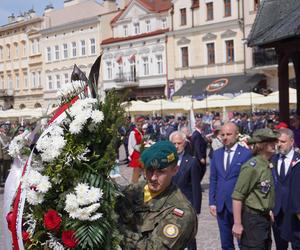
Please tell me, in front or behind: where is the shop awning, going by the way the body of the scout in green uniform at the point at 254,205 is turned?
behind

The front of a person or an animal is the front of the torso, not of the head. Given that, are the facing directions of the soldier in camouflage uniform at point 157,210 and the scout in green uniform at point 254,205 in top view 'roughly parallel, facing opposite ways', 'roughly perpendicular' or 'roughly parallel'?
roughly perpendicular

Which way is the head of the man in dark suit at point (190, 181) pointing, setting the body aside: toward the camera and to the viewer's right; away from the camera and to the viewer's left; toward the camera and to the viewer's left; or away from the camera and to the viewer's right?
toward the camera and to the viewer's left

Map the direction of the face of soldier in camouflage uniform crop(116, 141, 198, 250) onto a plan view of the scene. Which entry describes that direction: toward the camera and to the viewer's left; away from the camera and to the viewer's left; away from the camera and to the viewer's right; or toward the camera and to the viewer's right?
toward the camera and to the viewer's left

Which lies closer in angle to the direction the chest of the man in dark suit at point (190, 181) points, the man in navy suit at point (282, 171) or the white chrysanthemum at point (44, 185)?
the white chrysanthemum

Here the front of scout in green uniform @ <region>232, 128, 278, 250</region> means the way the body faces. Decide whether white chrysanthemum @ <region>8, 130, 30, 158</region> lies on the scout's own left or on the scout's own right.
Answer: on the scout's own right

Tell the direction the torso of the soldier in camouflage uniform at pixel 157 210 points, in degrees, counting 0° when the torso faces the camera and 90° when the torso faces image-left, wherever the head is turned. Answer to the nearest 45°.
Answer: approximately 45°

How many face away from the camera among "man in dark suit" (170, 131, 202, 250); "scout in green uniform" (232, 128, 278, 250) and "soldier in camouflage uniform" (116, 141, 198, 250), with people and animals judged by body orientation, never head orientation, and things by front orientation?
0

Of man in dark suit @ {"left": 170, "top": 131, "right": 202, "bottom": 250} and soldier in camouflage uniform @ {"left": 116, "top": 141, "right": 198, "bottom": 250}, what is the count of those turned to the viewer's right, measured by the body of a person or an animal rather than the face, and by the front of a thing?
0

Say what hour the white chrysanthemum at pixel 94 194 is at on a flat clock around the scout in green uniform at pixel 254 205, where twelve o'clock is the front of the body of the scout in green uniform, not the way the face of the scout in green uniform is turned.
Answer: The white chrysanthemum is roughly at 2 o'clock from the scout in green uniform.

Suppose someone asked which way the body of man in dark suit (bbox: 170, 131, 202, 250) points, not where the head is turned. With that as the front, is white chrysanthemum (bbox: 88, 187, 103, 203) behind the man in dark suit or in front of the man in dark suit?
in front

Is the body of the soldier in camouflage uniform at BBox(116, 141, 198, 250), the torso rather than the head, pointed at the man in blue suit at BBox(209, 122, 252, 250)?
no

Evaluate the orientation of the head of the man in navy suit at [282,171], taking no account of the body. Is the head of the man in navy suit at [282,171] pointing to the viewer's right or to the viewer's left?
to the viewer's left

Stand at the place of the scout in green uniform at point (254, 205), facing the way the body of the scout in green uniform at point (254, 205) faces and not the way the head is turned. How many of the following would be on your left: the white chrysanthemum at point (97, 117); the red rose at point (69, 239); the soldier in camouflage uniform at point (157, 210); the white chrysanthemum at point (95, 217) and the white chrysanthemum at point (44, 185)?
0

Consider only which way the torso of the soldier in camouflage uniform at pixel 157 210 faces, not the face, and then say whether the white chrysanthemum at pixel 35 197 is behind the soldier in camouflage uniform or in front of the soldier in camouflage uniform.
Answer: in front
